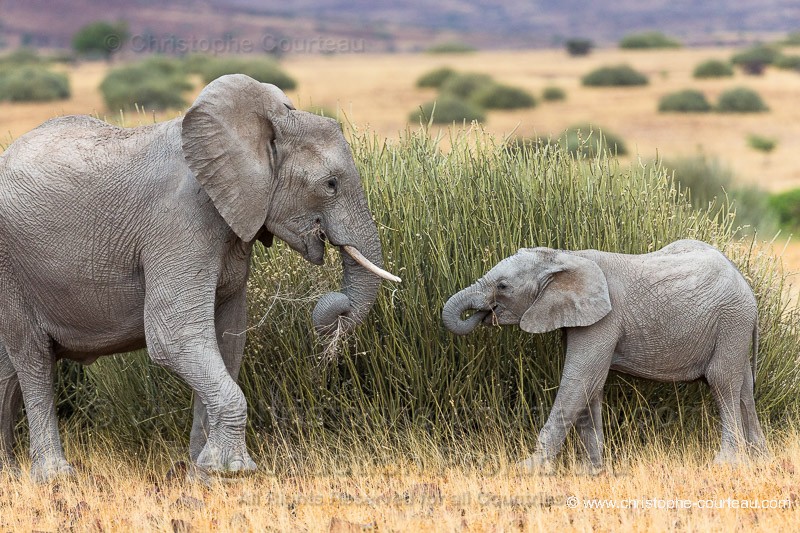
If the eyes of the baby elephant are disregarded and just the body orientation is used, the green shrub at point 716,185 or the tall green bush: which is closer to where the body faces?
the tall green bush

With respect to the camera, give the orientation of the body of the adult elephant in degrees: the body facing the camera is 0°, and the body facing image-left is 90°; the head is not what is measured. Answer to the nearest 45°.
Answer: approximately 270°

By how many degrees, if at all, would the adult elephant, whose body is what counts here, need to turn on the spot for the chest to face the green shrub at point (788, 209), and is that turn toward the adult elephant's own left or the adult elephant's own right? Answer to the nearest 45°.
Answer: approximately 45° to the adult elephant's own left

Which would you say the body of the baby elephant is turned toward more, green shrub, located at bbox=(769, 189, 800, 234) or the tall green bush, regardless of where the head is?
the tall green bush

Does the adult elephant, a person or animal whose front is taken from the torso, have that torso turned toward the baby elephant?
yes

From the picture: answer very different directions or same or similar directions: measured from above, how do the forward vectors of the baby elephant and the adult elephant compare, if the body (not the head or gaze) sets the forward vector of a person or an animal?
very different directions

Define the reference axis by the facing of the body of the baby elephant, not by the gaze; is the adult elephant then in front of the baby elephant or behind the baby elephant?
in front

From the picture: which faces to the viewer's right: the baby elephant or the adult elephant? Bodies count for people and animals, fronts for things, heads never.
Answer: the adult elephant

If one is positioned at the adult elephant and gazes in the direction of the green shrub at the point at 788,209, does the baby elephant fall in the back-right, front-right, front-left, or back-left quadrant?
front-right

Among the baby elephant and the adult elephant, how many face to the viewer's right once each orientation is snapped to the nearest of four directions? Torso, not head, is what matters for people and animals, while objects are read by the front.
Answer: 1

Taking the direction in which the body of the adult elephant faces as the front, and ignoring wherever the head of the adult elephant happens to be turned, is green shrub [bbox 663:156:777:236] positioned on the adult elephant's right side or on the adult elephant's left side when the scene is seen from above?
on the adult elephant's left side

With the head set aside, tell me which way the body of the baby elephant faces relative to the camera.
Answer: to the viewer's left
